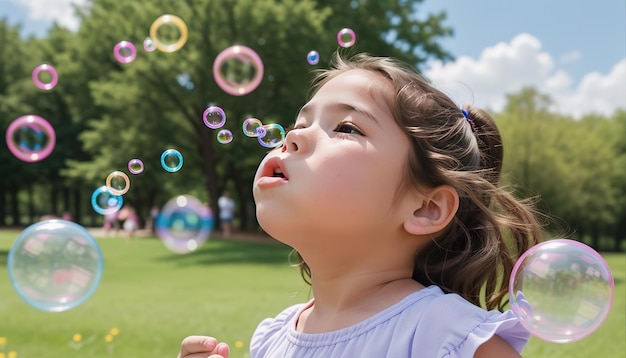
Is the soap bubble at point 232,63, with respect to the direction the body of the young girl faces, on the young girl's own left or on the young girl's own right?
on the young girl's own right

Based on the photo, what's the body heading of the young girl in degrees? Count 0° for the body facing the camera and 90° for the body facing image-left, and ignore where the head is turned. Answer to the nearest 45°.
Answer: approximately 45°

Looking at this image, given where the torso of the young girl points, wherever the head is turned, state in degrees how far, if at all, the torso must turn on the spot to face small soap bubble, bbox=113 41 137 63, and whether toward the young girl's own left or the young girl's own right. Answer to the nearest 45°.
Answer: approximately 90° to the young girl's own right

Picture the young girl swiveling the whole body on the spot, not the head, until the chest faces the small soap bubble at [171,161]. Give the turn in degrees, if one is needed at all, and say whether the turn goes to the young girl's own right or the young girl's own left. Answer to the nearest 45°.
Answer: approximately 90° to the young girl's own right

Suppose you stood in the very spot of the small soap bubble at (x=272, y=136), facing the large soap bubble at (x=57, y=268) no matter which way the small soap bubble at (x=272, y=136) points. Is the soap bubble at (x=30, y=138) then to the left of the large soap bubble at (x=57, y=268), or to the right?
right

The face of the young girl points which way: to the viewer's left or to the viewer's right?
to the viewer's left

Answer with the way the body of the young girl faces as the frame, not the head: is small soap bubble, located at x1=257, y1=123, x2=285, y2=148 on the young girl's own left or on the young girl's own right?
on the young girl's own right

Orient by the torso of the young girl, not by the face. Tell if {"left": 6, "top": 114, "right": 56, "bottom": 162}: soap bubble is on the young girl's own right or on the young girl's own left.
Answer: on the young girl's own right

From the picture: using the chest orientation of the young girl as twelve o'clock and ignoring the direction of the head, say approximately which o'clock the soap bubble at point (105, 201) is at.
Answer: The soap bubble is roughly at 3 o'clock from the young girl.

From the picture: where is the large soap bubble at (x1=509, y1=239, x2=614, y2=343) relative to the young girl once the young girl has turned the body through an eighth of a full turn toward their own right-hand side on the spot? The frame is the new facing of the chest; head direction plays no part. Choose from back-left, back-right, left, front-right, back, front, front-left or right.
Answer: back
